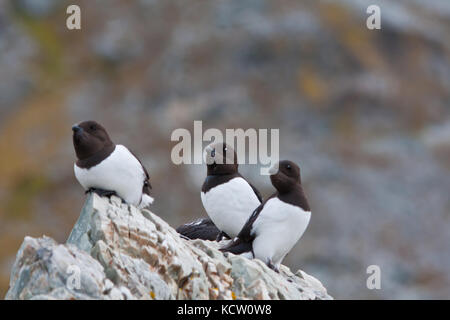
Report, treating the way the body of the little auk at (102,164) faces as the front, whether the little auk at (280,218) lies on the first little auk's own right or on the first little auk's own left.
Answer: on the first little auk's own left

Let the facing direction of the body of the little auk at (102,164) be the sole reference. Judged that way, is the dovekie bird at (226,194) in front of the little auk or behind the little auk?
behind

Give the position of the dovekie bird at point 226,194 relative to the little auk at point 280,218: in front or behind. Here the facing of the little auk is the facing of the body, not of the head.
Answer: behind

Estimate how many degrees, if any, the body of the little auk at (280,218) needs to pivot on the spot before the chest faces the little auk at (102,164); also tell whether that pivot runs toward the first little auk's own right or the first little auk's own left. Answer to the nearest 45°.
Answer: approximately 135° to the first little auk's own right
